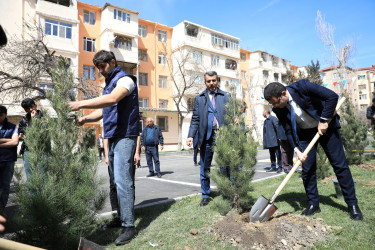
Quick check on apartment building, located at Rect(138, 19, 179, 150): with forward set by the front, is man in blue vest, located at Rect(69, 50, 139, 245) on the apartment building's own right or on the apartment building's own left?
on the apartment building's own right

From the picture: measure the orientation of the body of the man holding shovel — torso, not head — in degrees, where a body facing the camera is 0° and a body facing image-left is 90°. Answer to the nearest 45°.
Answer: approximately 45°

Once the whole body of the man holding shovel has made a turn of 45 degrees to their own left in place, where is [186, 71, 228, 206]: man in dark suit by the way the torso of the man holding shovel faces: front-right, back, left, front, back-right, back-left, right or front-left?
right

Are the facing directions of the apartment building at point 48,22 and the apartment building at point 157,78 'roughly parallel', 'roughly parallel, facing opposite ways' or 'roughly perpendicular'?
roughly parallel

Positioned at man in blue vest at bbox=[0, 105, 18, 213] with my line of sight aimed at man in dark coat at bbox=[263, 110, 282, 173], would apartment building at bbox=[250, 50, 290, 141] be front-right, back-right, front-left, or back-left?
front-left

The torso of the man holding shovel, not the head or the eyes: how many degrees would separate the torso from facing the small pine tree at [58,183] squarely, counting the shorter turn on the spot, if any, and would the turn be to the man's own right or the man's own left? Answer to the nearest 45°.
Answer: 0° — they already face it

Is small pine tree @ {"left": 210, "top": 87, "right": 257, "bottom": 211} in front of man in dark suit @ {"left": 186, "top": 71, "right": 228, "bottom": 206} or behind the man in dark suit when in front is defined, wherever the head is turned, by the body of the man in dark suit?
in front

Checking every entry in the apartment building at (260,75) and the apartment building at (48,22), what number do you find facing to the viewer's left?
0

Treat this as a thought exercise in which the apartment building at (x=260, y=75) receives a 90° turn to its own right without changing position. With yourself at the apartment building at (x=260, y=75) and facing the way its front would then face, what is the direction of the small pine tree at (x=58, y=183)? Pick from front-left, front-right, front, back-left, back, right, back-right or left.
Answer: front-left

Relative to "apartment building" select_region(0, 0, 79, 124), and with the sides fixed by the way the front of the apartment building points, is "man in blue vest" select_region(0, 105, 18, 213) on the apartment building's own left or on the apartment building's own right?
on the apartment building's own right

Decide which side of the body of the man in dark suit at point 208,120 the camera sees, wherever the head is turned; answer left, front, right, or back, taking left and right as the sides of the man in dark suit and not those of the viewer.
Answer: front

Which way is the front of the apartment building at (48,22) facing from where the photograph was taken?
facing the viewer and to the right of the viewer

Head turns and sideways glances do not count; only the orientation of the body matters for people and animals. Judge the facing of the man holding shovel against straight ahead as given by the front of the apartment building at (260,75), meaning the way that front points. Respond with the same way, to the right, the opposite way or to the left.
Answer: to the right

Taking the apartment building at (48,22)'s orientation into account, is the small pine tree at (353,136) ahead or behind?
ahead

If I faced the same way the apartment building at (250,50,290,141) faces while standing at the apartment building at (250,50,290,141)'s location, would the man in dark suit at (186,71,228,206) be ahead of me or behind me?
ahead

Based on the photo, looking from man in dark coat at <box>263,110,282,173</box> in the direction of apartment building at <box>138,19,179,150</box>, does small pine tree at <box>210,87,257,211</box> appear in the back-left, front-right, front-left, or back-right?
back-left
